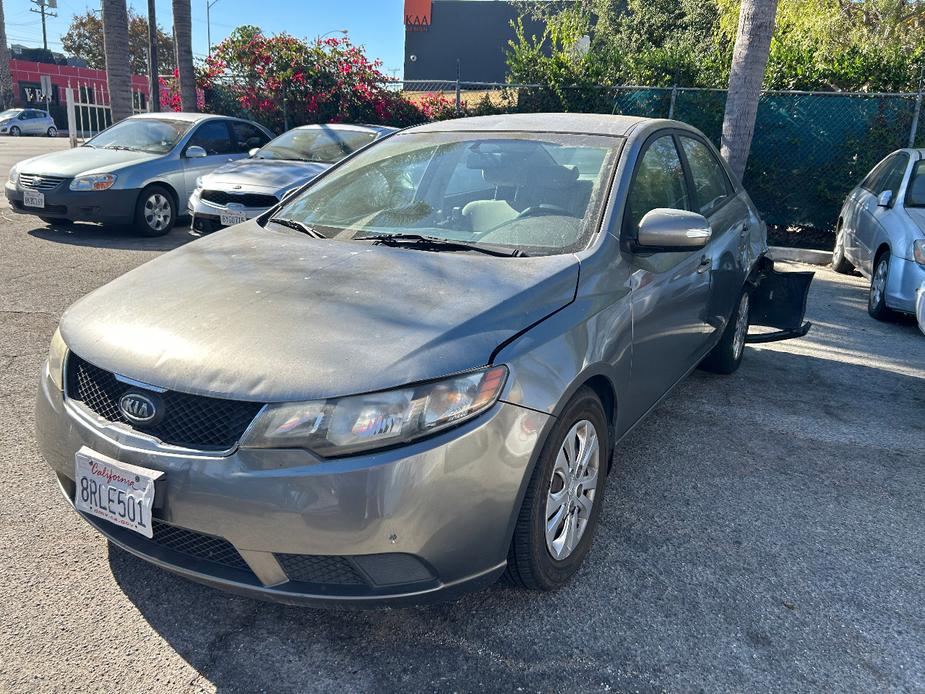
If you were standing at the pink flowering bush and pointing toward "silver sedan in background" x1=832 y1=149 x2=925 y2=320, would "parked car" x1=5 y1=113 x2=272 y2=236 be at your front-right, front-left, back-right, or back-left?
front-right

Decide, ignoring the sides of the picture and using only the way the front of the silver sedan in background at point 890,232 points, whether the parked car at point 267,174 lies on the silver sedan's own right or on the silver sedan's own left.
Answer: on the silver sedan's own right

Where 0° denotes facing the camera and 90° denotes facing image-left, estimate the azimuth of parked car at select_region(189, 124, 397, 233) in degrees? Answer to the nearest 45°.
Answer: approximately 45°

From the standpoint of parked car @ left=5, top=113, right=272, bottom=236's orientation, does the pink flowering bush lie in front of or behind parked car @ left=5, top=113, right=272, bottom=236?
behind

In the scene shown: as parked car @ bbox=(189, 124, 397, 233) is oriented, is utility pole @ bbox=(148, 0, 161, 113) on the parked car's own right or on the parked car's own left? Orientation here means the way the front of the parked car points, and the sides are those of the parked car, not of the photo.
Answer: on the parked car's own right

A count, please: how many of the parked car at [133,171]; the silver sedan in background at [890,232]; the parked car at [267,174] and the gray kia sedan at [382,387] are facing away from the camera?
0

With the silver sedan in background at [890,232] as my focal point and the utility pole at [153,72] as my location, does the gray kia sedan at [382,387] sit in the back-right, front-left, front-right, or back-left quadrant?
front-right

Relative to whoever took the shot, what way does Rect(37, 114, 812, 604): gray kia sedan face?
facing the viewer and to the left of the viewer

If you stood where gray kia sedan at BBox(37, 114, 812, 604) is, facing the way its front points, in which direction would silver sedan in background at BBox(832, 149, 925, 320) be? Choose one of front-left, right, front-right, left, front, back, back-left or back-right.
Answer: back

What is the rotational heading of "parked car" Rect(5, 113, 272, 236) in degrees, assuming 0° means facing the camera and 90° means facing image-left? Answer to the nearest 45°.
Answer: approximately 45°

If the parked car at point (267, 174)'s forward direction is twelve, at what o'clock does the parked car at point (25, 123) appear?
the parked car at point (25, 123) is roughly at 4 o'clock from the parked car at point (267, 174).

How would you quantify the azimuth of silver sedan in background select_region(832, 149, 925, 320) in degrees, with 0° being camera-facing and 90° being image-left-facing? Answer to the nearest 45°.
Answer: approximately 315°

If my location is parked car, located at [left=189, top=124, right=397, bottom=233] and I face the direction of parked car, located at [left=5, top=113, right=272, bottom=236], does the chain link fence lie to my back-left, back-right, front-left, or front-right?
back-right
